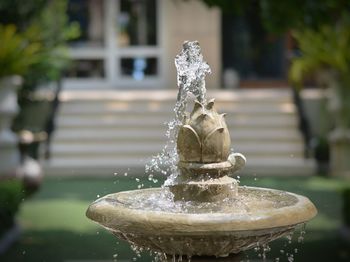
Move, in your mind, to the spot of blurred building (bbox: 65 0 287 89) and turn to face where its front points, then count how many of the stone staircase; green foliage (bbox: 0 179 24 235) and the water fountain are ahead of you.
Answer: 3

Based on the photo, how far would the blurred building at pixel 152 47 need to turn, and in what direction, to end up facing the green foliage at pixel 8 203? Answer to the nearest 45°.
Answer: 0° — it already faces it

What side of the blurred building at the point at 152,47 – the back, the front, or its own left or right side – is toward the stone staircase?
front

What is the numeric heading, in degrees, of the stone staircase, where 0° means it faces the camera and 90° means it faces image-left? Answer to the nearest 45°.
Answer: approximately 0°

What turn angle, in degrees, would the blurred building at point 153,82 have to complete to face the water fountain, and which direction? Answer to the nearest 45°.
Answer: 0° — it already faces it

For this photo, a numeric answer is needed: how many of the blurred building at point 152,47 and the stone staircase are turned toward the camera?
2

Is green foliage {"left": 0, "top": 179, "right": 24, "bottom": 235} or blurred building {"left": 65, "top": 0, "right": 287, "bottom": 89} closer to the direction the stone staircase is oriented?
the green foliage

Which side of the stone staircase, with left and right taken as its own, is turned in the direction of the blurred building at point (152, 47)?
back

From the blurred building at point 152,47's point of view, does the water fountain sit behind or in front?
in front

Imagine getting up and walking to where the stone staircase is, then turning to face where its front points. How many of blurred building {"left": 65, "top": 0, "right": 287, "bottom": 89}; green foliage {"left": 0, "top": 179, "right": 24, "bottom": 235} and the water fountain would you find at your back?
1
